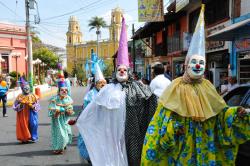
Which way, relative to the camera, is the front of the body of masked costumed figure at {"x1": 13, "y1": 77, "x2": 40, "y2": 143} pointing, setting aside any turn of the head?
toward the camera

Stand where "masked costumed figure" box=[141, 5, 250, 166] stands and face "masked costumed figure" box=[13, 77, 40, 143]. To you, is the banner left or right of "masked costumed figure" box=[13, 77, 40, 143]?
right

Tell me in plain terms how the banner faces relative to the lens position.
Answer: facing the viewer

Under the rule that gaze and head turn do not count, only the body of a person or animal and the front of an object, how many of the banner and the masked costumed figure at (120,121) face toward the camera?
2

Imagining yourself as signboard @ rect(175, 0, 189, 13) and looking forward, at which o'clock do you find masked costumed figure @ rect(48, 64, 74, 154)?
The masked costumed figure is roughly at 11 o'clock from the signboard.

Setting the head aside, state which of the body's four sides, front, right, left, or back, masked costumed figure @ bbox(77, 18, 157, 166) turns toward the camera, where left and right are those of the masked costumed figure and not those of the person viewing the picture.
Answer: front

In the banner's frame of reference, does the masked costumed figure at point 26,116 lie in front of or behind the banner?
in front

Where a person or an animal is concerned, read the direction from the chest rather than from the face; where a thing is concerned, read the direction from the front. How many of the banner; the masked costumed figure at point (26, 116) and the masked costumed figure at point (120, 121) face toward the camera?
3

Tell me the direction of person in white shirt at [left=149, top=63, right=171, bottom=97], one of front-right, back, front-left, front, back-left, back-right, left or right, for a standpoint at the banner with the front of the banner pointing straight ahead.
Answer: front

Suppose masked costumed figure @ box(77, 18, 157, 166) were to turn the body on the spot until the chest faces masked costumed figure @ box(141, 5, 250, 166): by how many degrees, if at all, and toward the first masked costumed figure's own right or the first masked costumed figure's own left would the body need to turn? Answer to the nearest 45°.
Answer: approximately 45° to the first masked costumed figure's own left

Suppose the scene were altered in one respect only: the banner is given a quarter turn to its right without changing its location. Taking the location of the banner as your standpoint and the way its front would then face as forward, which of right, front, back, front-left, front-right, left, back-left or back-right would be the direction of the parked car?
left

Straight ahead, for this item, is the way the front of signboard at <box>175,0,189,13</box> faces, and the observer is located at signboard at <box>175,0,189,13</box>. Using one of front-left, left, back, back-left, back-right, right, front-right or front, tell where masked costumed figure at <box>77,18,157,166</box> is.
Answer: front-left

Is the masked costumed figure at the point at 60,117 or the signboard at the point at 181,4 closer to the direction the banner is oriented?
the masked costumed figure

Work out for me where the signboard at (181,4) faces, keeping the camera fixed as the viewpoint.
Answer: facing the viewer and to the left of the viewer

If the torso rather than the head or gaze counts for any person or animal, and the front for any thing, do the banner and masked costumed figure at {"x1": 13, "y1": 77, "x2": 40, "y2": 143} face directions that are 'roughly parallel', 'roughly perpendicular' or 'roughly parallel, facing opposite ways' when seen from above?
roughly parallel

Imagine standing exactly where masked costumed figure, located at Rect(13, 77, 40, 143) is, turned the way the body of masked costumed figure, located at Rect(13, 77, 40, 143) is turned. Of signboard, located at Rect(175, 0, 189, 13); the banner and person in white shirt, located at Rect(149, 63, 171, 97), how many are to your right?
0
